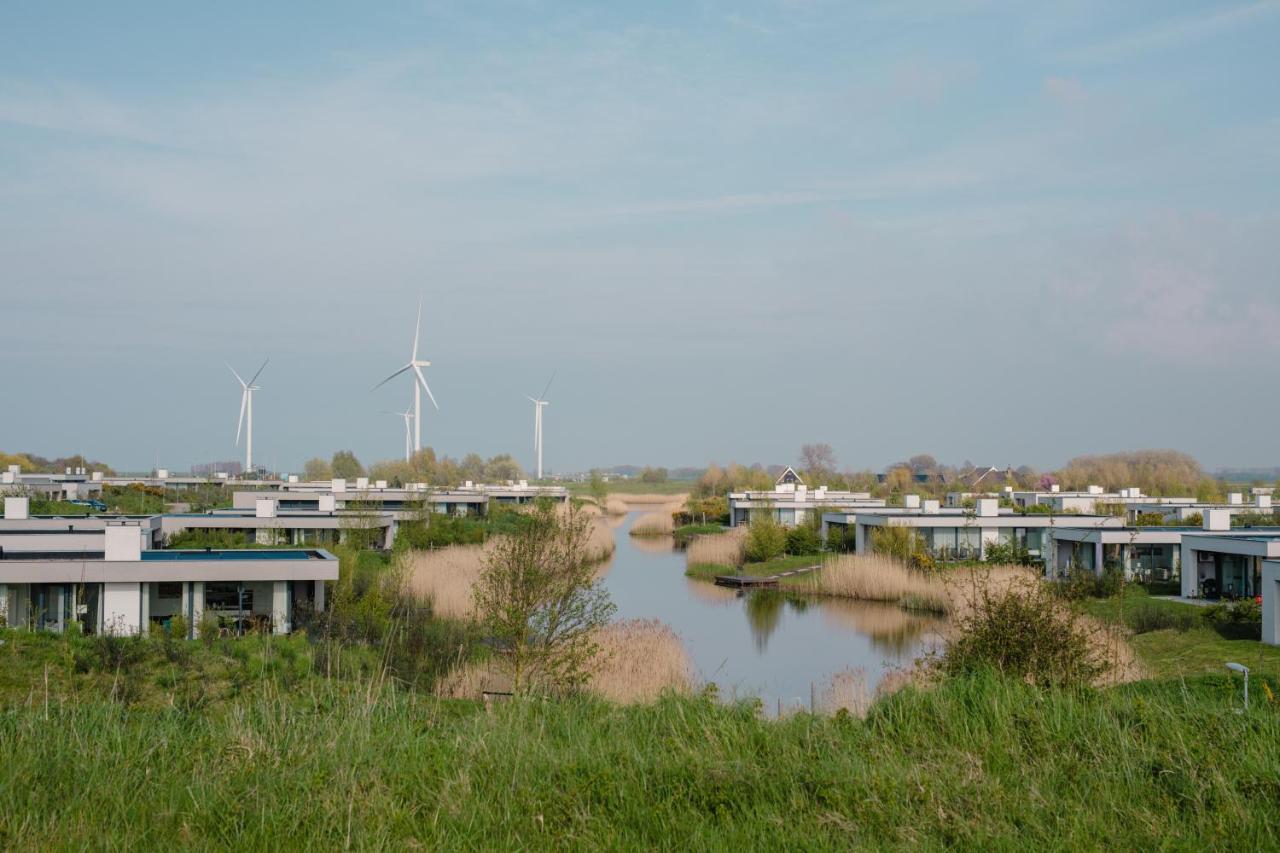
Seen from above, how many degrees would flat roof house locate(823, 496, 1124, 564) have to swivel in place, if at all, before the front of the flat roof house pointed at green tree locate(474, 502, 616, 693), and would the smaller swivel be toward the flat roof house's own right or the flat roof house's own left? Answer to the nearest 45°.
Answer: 0° — it already faces it

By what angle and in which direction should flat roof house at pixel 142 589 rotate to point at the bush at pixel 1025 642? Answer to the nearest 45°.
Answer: approximately 45° to its left

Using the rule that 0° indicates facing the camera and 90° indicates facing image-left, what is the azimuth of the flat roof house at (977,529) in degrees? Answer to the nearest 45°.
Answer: approximately 0°

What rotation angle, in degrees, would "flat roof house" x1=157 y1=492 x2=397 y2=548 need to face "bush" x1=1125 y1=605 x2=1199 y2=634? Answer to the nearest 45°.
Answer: approximately 45° to its left

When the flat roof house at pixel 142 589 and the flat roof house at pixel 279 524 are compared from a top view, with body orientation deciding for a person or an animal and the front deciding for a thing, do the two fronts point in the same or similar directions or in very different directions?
same or similar directions

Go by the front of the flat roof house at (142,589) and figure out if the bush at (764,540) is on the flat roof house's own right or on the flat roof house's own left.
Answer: on the flat roof house's own left

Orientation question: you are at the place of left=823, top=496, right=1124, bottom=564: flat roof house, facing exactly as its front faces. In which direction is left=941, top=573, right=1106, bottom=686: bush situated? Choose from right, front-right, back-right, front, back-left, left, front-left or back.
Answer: front

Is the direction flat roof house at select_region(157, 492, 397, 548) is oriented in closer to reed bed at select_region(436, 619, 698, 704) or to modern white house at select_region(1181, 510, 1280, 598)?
the reed bed

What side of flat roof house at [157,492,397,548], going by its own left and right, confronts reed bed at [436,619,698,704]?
front

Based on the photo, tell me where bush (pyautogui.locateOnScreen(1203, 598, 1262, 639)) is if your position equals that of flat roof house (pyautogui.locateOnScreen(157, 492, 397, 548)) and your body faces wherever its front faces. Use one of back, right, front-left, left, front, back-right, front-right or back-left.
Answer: front-left

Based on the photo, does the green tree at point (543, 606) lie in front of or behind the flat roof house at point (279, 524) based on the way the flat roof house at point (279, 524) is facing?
in front

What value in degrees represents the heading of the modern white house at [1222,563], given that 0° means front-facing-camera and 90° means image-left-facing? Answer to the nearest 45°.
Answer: approximately 45°

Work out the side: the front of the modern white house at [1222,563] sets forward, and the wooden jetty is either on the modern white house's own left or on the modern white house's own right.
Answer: on the modern white house's own right

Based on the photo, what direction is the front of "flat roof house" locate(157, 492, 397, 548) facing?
toward the camera
